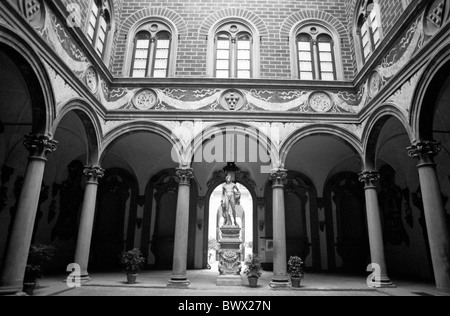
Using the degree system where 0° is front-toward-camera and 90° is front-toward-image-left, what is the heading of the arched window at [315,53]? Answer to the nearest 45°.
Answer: approximately 0°

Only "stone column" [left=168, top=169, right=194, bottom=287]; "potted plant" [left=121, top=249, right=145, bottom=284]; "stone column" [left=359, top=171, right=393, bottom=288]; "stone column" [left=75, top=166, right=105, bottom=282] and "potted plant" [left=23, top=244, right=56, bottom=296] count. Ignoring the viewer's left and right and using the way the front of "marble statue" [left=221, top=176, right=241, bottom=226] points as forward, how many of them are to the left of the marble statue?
1

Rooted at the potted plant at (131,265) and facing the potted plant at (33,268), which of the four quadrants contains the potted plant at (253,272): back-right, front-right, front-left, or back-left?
back-left

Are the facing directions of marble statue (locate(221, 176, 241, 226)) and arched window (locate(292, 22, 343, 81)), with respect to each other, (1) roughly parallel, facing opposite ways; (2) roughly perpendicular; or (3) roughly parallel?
roughly parallel

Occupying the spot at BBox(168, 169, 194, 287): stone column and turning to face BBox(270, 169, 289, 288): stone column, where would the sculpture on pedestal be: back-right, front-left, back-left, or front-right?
front-left

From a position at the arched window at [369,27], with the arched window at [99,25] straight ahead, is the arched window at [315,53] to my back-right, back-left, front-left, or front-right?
front-right

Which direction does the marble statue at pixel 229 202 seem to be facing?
toward the camera

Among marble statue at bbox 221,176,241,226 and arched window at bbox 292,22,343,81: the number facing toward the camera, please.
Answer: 2

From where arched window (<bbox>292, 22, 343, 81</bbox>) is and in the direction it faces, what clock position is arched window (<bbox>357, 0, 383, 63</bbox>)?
The arched window (<bbox>357, 0, 383, 63</bbox>) is roughly at 10 o'clock from the arched window (<bbox>292, 22, 343, 81</bbox>).
